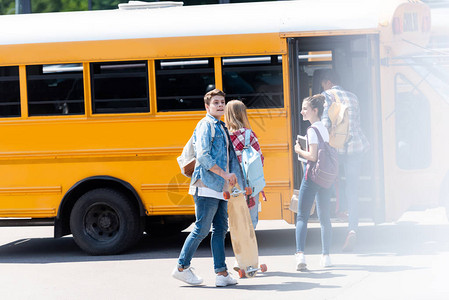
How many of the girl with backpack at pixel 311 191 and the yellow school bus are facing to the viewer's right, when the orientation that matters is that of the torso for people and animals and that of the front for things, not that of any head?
1

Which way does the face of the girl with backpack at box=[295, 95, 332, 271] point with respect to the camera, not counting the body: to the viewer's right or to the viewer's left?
to the viewer's left

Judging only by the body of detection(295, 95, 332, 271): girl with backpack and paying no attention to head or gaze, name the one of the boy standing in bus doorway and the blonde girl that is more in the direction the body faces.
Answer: the blonde girl

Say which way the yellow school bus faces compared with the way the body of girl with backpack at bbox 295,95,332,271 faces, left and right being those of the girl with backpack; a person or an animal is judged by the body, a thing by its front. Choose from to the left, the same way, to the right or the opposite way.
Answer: the opposite way

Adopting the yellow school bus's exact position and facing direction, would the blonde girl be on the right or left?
on its right

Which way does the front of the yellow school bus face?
to the viewer's right

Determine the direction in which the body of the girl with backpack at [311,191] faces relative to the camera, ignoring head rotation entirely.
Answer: to the viewer's left

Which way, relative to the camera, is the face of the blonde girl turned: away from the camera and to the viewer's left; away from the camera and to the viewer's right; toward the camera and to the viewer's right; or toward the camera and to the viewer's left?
away from the camera and to the viewer's left

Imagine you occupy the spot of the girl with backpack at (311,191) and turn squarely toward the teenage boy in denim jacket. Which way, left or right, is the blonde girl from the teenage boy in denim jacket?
right
